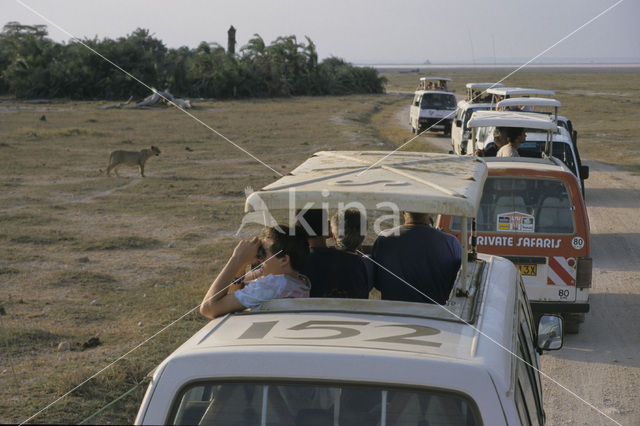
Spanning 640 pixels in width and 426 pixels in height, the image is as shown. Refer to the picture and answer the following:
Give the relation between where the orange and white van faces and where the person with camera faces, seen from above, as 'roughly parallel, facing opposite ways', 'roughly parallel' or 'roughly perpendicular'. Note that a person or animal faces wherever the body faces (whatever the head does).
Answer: roughly perpendicular

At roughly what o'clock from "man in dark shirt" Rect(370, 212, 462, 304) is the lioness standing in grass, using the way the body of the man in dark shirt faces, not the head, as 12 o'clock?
The lioness standing in grass is roughly at 11 o'clock from the man in dark shirt.

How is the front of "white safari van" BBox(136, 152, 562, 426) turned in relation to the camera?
facing away from the viewer

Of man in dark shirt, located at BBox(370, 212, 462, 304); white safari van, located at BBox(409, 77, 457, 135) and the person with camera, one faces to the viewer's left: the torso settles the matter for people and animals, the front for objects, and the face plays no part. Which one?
the person with camera

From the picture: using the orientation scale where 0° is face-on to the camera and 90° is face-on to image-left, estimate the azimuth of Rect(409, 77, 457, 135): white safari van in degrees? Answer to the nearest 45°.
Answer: approximately 0°

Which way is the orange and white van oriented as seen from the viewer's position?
away from the camera

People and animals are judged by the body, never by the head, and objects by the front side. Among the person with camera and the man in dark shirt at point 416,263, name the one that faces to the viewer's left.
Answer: the person with camera

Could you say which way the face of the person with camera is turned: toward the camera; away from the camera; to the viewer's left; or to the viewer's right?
to the viewer's left

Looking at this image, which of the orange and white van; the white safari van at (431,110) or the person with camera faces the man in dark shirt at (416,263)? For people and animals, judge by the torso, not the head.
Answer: the white safari van

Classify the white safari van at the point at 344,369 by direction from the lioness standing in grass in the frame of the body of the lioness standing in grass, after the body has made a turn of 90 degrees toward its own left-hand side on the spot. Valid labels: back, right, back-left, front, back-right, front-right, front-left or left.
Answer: back

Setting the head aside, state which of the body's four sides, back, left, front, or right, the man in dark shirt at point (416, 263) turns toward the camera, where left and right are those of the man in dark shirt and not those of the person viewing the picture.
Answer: back

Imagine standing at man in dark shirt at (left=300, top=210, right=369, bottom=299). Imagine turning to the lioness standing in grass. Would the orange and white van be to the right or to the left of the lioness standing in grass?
right

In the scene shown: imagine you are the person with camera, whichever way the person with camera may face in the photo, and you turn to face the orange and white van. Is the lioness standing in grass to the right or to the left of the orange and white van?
left

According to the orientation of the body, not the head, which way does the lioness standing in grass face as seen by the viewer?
to the viewer's right

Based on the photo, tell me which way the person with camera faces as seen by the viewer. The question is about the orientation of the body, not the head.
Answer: to the viewer's left
